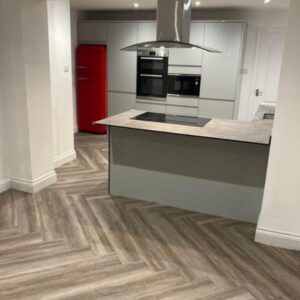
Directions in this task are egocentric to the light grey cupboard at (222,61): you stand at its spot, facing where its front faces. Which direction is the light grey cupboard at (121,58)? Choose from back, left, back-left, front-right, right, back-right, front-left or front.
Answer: right

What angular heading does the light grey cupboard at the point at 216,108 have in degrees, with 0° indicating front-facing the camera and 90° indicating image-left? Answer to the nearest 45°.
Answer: approximately 0°

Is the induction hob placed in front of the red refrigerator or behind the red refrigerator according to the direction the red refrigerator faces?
in front

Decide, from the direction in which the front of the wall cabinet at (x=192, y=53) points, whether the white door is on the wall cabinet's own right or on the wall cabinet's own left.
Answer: on the wall cabinet's own left

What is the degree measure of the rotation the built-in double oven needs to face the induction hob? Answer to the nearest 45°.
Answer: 0° — it already faces it

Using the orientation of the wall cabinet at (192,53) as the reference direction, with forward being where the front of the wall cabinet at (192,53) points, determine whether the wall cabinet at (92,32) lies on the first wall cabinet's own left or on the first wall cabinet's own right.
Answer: on the first wall cabinet's own right

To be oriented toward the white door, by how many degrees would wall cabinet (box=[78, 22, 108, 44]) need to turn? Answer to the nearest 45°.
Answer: approximately 90° to its left

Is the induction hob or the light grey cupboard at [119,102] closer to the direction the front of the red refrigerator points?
the induction hob
